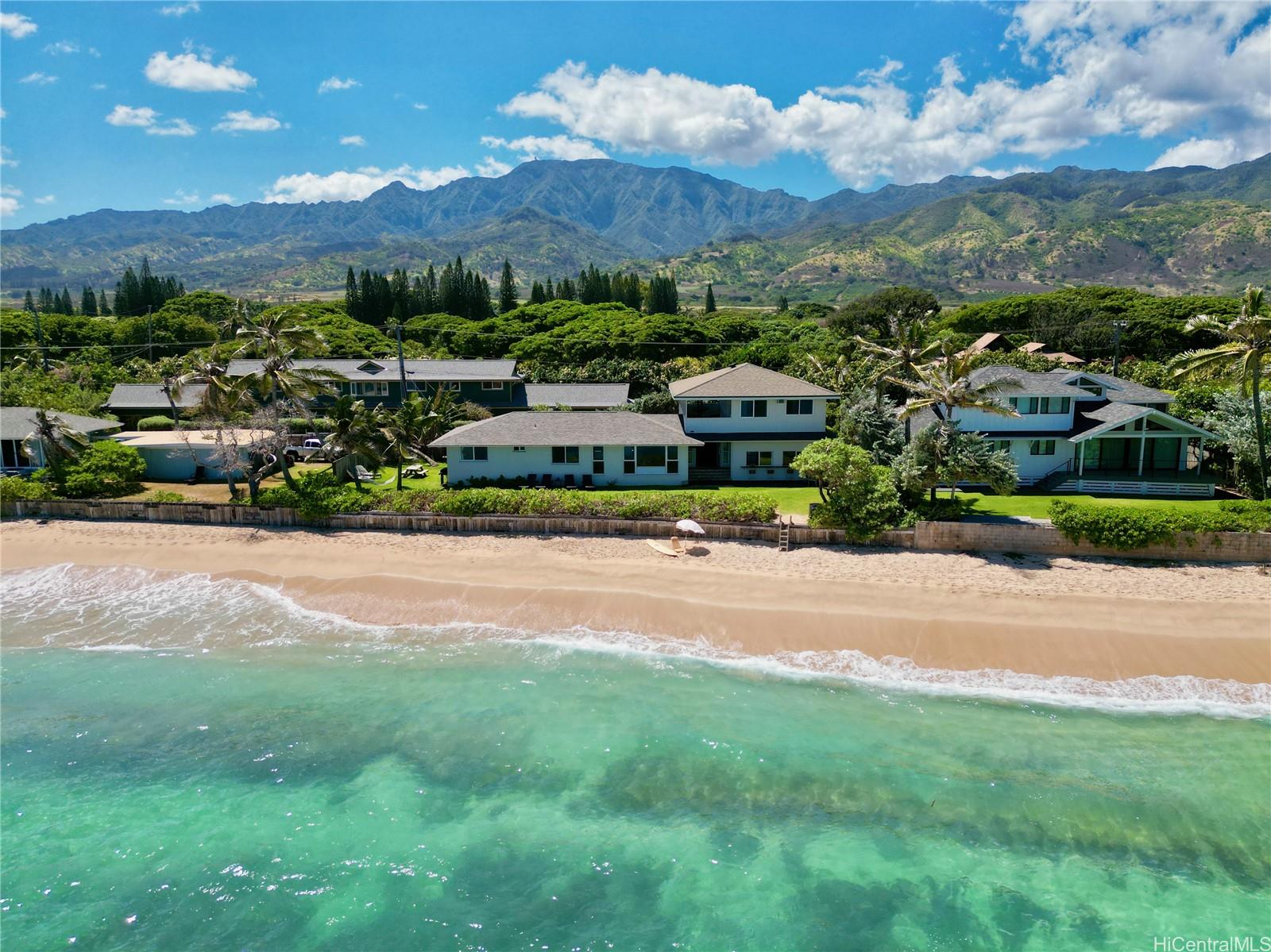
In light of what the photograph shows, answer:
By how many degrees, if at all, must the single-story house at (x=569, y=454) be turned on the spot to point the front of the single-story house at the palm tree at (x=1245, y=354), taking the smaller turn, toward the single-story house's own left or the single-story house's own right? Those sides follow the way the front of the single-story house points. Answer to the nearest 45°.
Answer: approximately 90° to the single-story house's own left

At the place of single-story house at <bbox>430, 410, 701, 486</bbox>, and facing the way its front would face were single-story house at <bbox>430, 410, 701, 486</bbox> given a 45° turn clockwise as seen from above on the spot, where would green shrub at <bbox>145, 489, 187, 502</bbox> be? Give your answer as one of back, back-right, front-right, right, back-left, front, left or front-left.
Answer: front-right

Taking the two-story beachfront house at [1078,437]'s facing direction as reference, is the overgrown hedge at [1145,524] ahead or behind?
ahead

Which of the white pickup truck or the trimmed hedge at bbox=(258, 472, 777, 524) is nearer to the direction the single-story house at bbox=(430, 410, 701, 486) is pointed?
the trimmed hedge

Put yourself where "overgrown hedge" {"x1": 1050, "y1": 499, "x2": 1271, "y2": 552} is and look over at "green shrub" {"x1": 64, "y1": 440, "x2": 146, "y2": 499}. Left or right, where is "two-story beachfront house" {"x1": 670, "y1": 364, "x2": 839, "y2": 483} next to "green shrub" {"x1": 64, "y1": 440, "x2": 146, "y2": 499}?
right

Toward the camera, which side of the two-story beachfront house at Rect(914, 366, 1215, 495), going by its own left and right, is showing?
front

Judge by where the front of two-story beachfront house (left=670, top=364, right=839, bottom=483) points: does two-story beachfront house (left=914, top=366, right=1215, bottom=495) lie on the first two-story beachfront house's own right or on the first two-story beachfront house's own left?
on the first two-story beachfront house's own left

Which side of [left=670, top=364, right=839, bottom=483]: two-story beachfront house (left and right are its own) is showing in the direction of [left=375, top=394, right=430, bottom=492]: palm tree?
right

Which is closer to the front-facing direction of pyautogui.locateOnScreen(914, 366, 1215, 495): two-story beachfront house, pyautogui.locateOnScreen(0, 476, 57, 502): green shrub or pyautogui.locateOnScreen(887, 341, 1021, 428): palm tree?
the palm tree

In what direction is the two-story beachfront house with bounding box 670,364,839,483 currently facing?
toward the camera

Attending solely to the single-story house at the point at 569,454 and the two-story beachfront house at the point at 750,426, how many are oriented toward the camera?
2

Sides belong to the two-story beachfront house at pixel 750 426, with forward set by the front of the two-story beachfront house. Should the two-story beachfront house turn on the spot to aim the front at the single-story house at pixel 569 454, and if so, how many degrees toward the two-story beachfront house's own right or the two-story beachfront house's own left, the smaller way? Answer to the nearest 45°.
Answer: approximately 45° to the two-story beachfront house's own right
